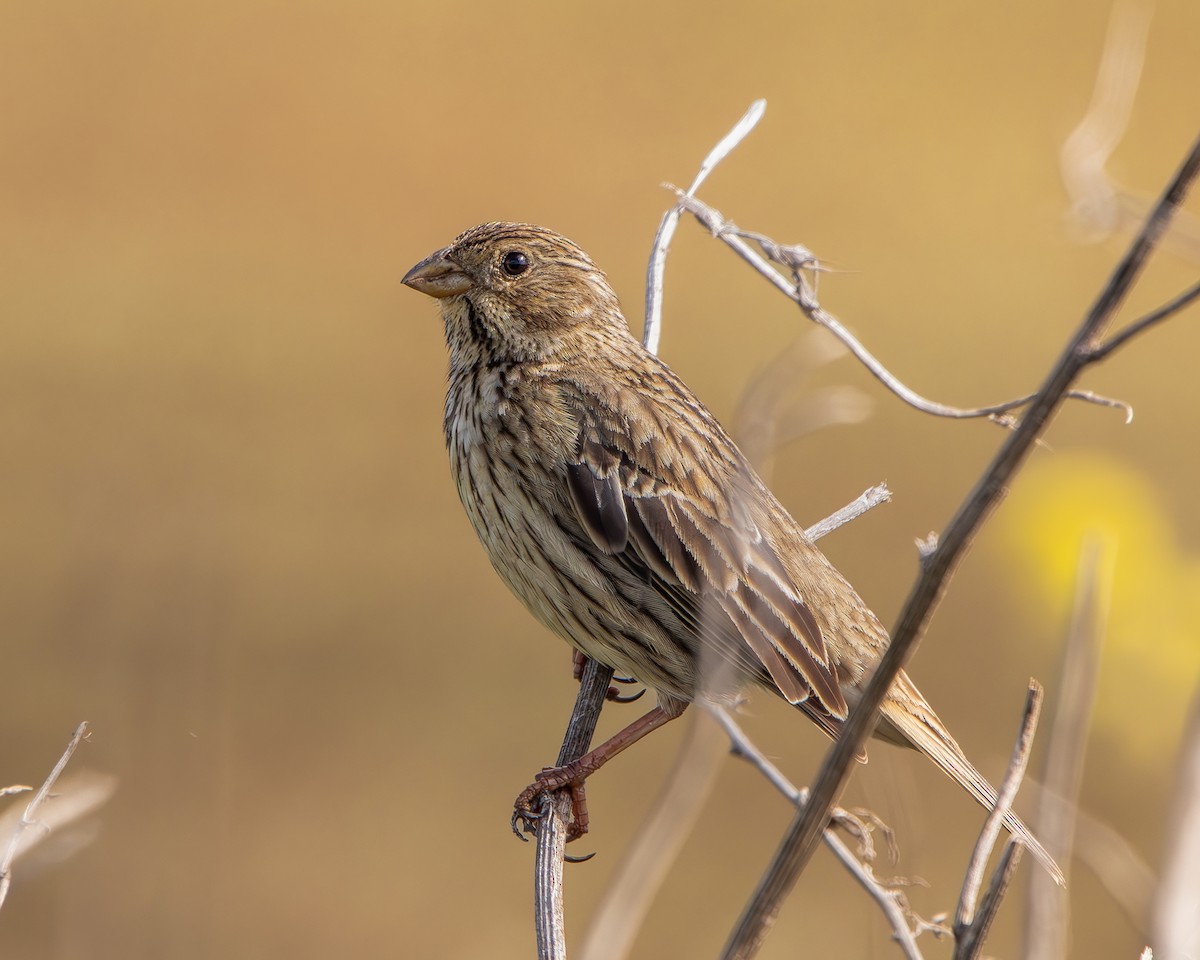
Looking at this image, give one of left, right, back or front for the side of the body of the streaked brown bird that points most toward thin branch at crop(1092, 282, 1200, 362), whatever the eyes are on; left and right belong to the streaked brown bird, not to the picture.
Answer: back

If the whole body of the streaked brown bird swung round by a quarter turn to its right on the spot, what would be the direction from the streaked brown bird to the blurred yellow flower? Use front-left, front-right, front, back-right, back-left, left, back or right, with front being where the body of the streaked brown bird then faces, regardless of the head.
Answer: front-right

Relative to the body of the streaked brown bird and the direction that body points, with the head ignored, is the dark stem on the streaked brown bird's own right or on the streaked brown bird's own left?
on the streaked brown bird's own left

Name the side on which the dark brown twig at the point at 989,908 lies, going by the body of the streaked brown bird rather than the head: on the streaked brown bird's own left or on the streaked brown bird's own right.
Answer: on the streaked brown bird's own left

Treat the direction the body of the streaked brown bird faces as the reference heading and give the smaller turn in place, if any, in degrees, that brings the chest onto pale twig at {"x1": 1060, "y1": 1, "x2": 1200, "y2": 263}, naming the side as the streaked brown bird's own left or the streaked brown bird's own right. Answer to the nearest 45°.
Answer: approximately 135° to the streaked brown bird's own left

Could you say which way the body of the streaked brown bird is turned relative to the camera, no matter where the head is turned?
to the viewer's left

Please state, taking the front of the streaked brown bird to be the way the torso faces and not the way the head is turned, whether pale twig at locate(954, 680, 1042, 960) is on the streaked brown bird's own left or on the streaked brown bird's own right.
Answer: on the streaked brown bird's own left
